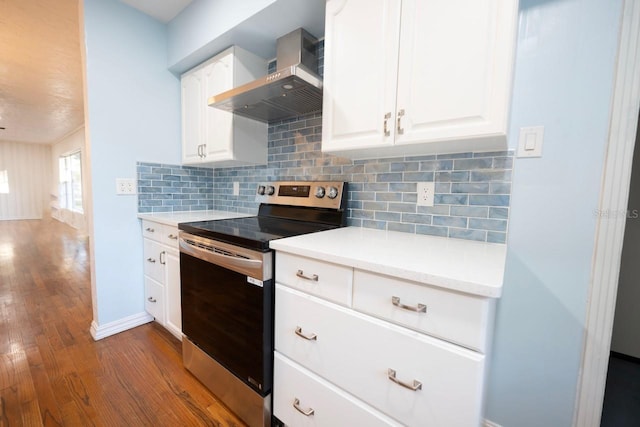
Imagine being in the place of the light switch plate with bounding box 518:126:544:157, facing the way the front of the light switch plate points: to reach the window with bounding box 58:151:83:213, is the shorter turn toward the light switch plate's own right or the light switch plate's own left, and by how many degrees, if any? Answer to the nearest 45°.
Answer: approximately 90° to the light switch plate's own right

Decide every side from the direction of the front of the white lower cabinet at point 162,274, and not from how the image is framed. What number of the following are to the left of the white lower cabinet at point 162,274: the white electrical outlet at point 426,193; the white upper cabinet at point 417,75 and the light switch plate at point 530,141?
3

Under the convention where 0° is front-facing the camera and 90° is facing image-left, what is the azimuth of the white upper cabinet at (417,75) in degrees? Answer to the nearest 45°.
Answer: approximately 45°

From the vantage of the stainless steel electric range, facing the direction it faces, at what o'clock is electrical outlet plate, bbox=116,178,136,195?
The electrical outlet plate is roughly at 3 o'clock from the stainless steel electric range.

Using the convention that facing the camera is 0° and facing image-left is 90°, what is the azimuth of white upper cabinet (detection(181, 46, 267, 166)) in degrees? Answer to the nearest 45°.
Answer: approximately 45°

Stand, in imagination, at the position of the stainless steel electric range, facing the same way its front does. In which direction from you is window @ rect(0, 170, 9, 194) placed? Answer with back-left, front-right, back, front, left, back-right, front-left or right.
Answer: right

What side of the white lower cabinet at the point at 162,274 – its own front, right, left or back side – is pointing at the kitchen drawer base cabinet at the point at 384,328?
left

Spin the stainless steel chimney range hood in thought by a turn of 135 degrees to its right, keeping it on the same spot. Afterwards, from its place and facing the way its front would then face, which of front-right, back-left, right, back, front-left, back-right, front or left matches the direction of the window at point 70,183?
front-left
